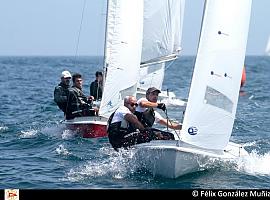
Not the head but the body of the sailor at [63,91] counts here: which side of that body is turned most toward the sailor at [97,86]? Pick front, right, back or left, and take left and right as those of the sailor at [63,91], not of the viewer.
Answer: left

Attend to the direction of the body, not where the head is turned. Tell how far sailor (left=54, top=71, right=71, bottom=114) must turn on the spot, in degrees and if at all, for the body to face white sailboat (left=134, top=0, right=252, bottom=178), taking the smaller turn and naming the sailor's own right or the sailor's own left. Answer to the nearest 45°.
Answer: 0° — they already face it

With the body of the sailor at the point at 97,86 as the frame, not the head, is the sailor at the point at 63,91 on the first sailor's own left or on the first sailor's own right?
on the first sailor's own right

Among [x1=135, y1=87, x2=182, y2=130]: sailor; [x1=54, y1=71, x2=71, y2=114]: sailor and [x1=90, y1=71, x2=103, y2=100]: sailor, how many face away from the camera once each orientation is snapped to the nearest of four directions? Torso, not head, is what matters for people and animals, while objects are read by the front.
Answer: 0

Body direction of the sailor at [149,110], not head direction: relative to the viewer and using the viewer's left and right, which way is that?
facing the viewer and to the right of the viewer

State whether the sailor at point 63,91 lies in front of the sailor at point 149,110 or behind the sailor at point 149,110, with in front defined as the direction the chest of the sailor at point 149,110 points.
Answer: behind

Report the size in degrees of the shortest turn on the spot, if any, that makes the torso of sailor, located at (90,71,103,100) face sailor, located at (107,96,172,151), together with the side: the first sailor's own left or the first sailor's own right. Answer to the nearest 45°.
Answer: approximately 45° to the first sailor's own right

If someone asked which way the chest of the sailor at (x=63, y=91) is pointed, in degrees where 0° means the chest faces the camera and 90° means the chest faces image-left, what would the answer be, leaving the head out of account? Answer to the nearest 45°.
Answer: approximately 315°
